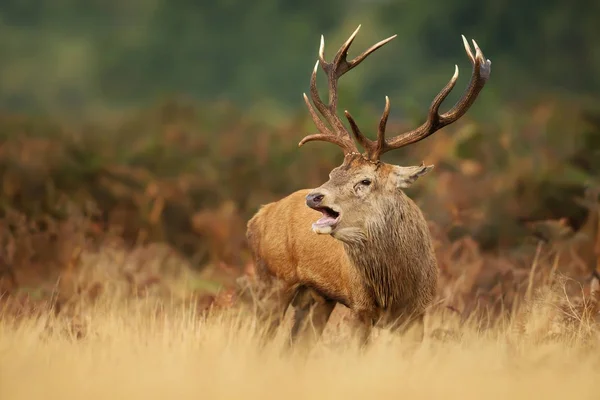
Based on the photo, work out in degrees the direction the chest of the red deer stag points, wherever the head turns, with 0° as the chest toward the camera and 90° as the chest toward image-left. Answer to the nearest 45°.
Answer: approximately 315°
